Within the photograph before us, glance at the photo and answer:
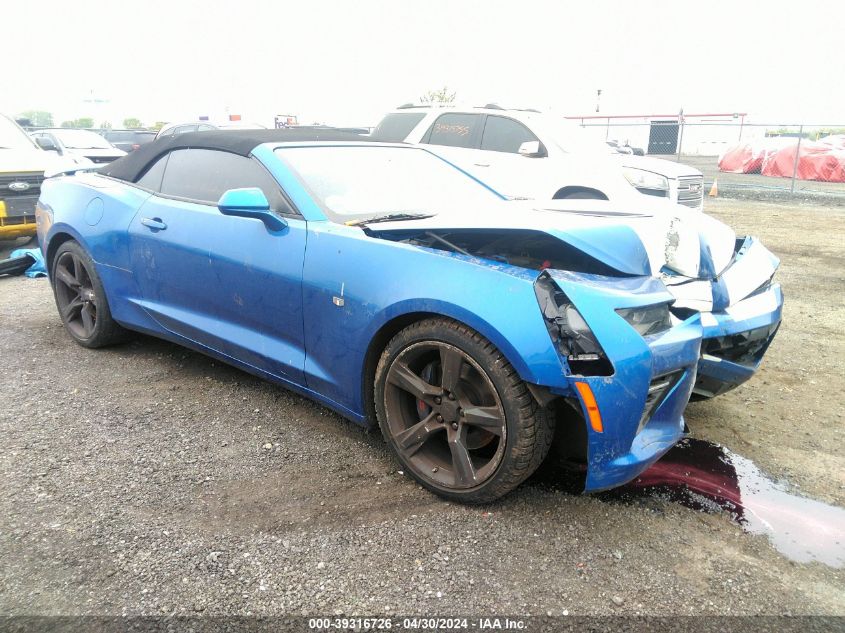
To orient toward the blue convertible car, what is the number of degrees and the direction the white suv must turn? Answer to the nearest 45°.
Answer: approximately 45° to its right

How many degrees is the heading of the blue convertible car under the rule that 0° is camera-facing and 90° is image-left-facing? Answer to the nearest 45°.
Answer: approximately 315°

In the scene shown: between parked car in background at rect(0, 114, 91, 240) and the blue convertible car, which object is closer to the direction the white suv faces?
the blue convertible car

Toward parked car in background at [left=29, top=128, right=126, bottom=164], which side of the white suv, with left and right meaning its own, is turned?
back

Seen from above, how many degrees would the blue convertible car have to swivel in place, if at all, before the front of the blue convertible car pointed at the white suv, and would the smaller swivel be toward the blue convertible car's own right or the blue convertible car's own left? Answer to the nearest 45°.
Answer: approximately 135° to the blue convertible car's own left

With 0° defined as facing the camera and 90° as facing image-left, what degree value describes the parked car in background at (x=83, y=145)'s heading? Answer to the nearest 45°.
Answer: approximately 315°

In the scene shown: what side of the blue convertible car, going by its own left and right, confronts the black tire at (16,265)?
back

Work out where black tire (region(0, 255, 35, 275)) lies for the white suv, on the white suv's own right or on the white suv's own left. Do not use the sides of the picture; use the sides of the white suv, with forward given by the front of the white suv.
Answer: on the white suv's own right

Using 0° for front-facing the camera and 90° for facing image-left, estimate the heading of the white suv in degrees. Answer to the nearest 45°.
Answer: approximately 315°

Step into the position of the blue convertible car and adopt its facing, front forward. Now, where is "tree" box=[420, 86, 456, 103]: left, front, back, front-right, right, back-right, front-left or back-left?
back-left

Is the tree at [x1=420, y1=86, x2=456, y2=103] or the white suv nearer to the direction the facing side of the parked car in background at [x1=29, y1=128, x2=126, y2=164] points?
the white suv

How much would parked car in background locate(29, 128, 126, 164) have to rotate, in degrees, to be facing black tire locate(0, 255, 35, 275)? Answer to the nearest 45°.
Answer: approximately 45° to its right
